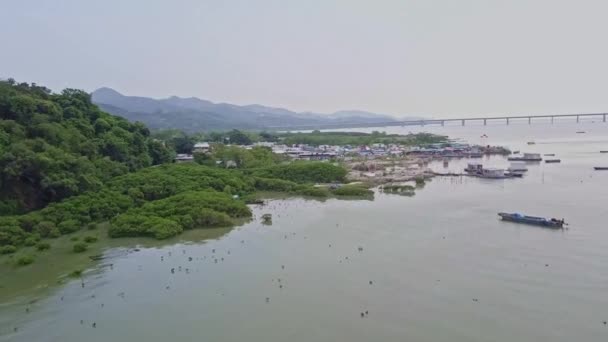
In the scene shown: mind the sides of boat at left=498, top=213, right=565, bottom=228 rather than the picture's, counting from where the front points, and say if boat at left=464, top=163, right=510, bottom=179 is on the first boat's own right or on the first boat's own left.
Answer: on the first boat's own right

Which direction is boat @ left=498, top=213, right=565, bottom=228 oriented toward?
to the viewer's left

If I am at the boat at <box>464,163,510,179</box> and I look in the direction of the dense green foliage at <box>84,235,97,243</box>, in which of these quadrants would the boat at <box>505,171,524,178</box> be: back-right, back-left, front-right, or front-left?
back-left

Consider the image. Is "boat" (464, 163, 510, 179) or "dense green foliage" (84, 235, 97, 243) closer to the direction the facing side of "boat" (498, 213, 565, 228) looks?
the dense green foliage

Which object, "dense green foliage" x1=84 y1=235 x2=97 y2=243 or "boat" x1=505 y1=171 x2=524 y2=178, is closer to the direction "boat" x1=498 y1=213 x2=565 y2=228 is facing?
the dense green foliage

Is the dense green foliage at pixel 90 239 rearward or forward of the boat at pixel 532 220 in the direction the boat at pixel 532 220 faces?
forward

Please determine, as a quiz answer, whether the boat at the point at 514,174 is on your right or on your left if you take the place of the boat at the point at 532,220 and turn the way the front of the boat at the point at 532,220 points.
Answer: on your right
